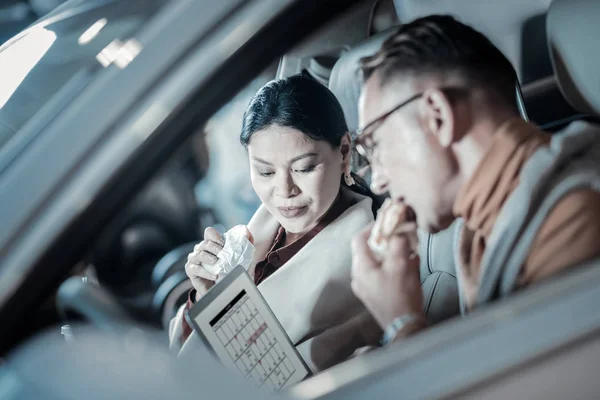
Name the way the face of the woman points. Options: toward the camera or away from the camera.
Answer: toward the camera

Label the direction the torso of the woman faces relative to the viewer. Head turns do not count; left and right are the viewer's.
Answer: facing the viewer and to the left of the viewer

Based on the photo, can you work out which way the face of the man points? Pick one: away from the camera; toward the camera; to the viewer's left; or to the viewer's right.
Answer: to the viewer's left

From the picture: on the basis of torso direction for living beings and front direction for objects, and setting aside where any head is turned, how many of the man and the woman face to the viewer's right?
0

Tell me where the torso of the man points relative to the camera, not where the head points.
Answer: to the viewer's left
